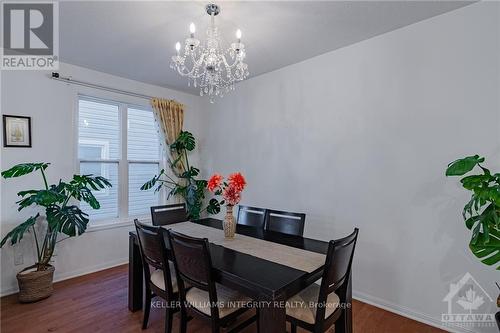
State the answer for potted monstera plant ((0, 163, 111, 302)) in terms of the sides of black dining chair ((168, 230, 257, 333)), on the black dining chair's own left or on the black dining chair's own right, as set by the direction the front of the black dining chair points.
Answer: on the black dining chair's own left

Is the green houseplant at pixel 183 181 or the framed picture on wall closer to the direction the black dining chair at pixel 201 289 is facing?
the green houseplant

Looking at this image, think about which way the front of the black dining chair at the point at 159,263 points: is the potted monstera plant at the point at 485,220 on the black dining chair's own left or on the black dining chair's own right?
on the black dining chair's own right

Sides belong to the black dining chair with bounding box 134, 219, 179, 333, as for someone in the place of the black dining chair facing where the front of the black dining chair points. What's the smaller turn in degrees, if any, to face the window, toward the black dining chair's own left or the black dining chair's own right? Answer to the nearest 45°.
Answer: approximately 45° to the black dining chair's own left

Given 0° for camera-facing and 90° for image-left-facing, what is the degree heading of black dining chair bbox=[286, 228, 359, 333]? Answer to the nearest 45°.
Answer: approximately 135°

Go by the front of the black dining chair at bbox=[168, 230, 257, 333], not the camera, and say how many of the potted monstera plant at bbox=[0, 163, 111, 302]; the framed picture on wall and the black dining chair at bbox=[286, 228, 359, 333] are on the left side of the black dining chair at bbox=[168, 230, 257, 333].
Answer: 2

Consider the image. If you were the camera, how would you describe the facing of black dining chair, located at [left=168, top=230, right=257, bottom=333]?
facing away from the viewer and to the right of the viewer

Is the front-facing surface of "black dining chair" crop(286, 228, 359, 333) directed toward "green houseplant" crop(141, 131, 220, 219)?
yes

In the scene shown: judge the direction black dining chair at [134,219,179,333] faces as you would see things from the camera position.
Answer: facing away from the viewer and to the right of the viewer
